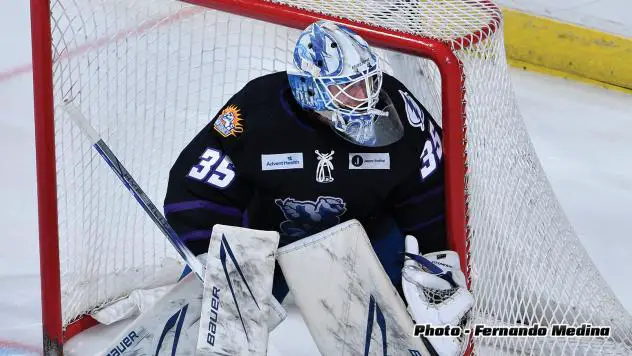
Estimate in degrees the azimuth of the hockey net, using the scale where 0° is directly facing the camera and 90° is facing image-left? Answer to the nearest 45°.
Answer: approximately 45°
